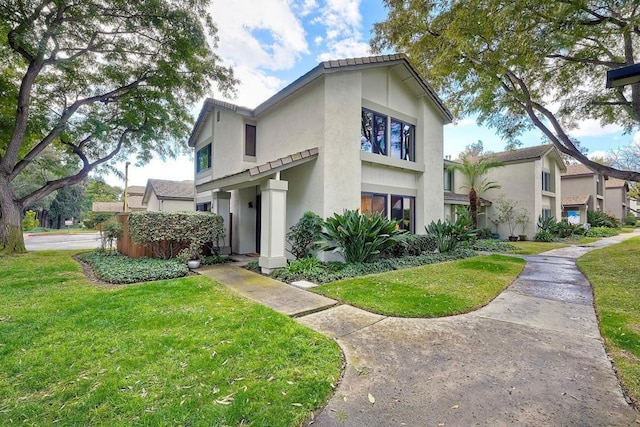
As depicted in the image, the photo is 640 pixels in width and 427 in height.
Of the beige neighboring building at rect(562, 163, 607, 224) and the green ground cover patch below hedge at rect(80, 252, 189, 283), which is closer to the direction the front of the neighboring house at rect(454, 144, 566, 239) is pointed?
the green ground cover patch below hedge

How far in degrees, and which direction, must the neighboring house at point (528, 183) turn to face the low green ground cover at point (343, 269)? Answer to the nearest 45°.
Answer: approximately 45° to its right

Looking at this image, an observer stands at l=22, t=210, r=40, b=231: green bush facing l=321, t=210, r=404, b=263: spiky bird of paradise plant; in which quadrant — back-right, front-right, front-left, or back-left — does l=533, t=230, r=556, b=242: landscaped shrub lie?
front-left

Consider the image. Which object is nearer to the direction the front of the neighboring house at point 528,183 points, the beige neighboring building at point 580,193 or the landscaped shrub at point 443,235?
the landscaped shrub

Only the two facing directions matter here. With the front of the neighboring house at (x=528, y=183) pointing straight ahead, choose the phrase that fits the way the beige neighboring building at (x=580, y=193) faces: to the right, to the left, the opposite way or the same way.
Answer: the same way

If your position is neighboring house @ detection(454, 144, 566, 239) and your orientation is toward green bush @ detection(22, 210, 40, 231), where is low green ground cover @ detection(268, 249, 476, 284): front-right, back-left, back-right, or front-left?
front-left
